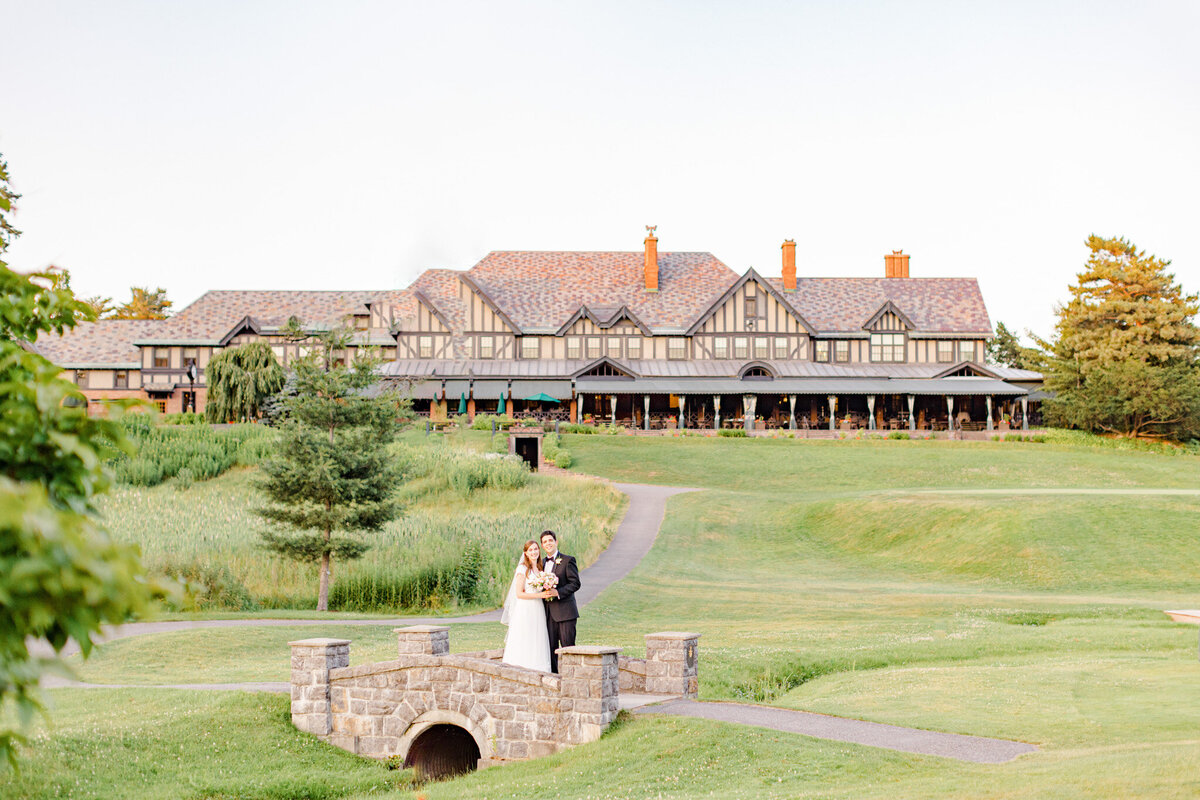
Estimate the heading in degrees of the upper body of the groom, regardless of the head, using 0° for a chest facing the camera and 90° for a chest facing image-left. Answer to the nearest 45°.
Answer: approximately 45°

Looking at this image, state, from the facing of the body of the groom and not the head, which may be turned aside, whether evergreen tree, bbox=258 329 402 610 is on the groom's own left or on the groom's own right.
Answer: on the groom's own right
